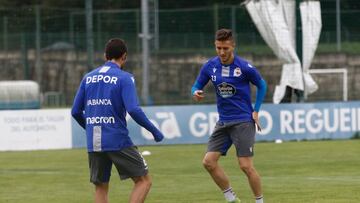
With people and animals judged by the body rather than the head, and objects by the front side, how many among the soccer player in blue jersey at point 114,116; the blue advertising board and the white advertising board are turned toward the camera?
2

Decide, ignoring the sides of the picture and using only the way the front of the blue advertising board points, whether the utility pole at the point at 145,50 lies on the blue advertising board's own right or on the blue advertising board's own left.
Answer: on the blue advertising board's own right

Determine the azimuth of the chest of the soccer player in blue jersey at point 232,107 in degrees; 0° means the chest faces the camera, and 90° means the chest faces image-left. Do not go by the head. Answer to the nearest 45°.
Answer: approximately 45°

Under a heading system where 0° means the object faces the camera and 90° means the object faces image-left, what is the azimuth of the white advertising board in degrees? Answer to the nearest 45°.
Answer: approximately 0°

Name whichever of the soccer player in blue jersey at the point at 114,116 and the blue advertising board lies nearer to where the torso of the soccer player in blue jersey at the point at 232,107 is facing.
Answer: the soccer player in blue jersey

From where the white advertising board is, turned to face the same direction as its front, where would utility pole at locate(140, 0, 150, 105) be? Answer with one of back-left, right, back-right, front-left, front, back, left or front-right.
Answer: back-left

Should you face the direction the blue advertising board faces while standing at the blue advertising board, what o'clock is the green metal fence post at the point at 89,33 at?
The green metal fence post is roughly at 4 o'clock from the blue advertising board.

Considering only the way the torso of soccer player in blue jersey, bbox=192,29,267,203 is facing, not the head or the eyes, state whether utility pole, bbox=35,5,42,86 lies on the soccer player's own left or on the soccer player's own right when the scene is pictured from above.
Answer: on the soccer player's own right

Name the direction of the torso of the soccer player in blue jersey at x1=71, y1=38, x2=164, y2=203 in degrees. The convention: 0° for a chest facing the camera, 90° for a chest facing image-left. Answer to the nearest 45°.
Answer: approximately 225°
